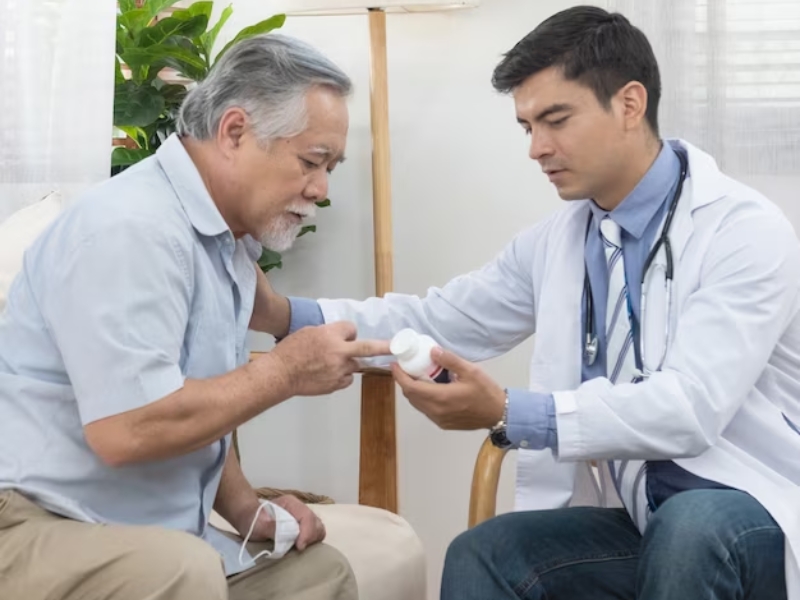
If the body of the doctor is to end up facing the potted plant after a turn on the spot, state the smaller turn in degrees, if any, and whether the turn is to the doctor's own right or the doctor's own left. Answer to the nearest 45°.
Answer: approximately 90° to the doctor's own right

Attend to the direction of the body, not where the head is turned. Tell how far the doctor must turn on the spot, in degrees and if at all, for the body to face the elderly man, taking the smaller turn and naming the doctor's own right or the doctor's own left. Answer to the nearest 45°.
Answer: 0° — they already face them

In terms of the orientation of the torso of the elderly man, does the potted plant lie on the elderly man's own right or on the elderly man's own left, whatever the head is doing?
on the elderly man's own left

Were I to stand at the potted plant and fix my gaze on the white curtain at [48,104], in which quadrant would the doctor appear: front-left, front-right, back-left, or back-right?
back-left

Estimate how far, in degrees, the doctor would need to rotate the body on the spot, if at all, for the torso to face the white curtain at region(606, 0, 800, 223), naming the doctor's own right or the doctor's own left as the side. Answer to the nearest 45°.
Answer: approximately 135° to the doctor's own right

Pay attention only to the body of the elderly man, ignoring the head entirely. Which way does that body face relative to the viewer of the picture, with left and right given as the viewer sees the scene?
facing to the right of the viewer

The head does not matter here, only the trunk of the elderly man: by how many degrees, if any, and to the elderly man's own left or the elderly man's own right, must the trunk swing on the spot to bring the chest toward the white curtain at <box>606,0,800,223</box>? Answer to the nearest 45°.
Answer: approximately 45° to the elderly man's own left

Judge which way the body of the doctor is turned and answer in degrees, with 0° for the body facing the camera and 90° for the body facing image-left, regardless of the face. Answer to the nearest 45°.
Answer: approximately 45°

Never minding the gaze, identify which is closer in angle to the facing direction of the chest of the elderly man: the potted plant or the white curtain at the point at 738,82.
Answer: the white curtain

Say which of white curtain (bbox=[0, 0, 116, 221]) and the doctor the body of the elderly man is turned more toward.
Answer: the doctor

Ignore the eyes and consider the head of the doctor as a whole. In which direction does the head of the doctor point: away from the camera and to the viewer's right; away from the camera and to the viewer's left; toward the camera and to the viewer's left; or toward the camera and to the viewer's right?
toward the camera and to the viewer's left

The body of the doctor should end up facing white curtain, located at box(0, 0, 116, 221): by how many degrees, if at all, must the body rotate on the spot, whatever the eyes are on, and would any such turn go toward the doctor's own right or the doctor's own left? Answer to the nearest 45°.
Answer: approximately 90° to the doctor's own right

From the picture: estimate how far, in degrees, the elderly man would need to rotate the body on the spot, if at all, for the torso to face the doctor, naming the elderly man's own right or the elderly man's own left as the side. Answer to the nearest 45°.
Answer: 0° — they already face them

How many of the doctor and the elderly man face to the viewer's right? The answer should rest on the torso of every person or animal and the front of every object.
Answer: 1
